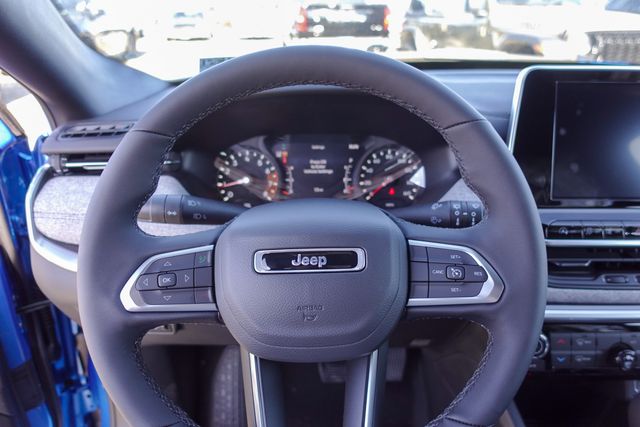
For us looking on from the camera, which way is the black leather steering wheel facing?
facing the viewer
